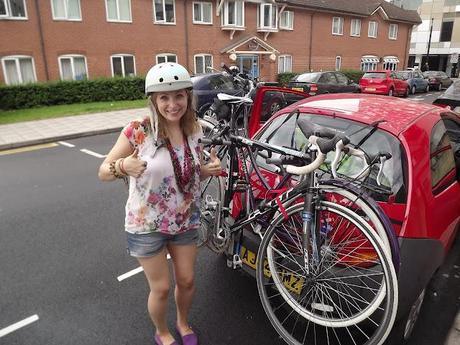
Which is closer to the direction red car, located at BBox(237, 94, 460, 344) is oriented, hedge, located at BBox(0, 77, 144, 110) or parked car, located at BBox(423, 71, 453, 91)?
the parked car

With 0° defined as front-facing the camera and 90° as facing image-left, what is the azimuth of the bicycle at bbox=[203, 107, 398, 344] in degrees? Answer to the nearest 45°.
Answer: approximately 315°

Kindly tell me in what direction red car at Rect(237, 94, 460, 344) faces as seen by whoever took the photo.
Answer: facing away from the viewer and to the right of the viewer

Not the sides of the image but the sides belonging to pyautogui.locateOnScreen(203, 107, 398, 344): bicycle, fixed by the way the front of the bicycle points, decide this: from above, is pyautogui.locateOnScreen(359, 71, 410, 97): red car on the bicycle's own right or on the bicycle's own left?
on the bicycle's own left

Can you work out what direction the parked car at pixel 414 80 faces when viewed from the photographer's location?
facing away from the viewer and to the right of the viewer
